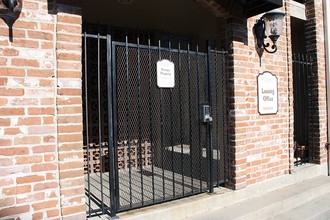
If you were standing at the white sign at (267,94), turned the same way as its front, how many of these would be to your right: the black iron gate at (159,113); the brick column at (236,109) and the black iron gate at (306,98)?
2

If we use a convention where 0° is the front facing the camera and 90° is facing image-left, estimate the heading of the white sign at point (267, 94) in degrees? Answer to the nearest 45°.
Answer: approximately 315°

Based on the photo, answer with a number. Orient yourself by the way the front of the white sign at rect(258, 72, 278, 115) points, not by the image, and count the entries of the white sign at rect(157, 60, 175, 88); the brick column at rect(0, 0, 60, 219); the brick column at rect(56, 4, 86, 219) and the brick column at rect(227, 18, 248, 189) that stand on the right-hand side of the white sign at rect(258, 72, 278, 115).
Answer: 4

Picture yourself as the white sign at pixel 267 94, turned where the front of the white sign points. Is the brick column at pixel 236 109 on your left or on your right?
on your right

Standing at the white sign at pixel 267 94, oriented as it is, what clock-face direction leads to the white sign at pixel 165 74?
the white sign at pixel 165 74 is roughly at 3 o'clock from the white sign at pixel 267 94.

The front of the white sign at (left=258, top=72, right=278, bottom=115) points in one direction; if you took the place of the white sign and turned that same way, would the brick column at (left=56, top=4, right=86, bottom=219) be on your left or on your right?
on your right

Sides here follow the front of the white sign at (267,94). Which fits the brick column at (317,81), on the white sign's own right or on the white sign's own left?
on the white sign's own left

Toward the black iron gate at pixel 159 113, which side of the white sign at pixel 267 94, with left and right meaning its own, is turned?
right

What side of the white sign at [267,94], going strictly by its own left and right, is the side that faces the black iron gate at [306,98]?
left
